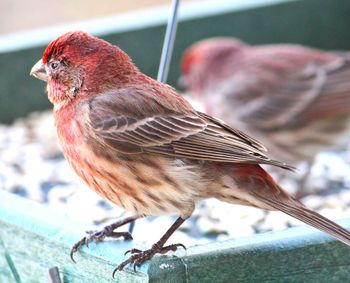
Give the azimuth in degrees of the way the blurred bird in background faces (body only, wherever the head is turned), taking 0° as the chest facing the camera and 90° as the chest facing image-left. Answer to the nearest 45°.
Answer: approximately 90°

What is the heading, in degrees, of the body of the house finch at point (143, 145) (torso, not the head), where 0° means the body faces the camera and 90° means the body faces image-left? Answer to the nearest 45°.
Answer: approximately 90°

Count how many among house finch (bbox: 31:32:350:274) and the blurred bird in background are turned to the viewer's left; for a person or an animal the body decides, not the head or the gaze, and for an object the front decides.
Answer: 2

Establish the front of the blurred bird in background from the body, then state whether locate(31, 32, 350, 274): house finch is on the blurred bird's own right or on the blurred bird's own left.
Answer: on the blurred bird's own left

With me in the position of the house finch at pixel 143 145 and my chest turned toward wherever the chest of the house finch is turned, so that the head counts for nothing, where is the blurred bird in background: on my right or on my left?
on my right

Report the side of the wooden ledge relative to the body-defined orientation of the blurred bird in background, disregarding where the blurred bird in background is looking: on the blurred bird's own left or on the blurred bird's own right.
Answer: on the blurred bird's own left

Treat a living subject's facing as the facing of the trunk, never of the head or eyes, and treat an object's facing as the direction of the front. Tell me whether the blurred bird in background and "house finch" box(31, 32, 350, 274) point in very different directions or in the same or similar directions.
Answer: same or similar directions
